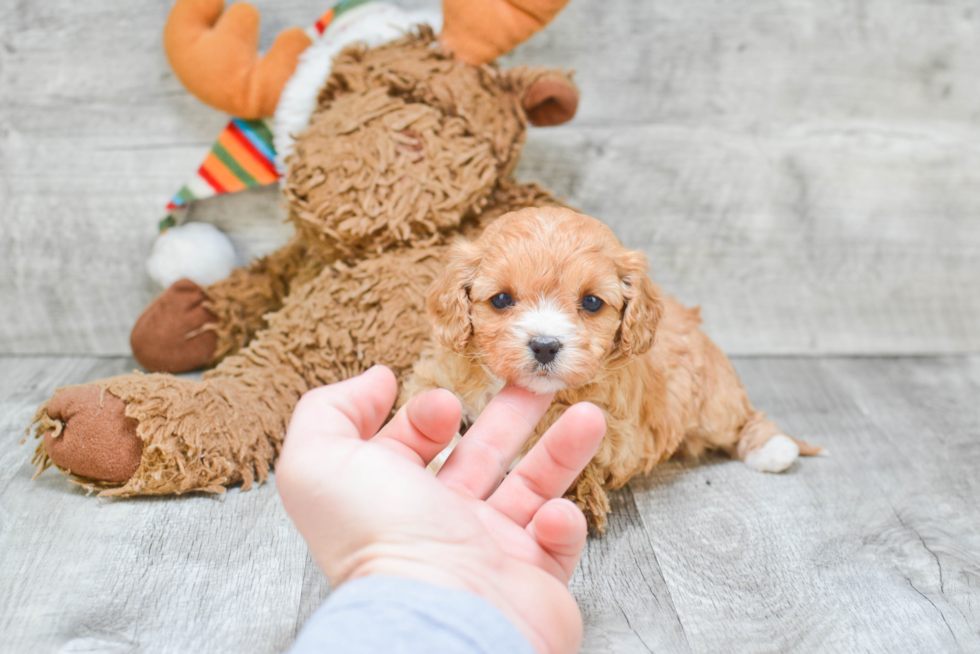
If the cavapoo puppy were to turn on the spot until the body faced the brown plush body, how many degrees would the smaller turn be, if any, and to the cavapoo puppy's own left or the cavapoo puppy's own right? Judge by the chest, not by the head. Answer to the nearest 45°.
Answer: approximately 90° to the cavapoo puppy's own right

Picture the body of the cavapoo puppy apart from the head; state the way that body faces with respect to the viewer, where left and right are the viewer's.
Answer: facing the viewer and to the left of the viewer
